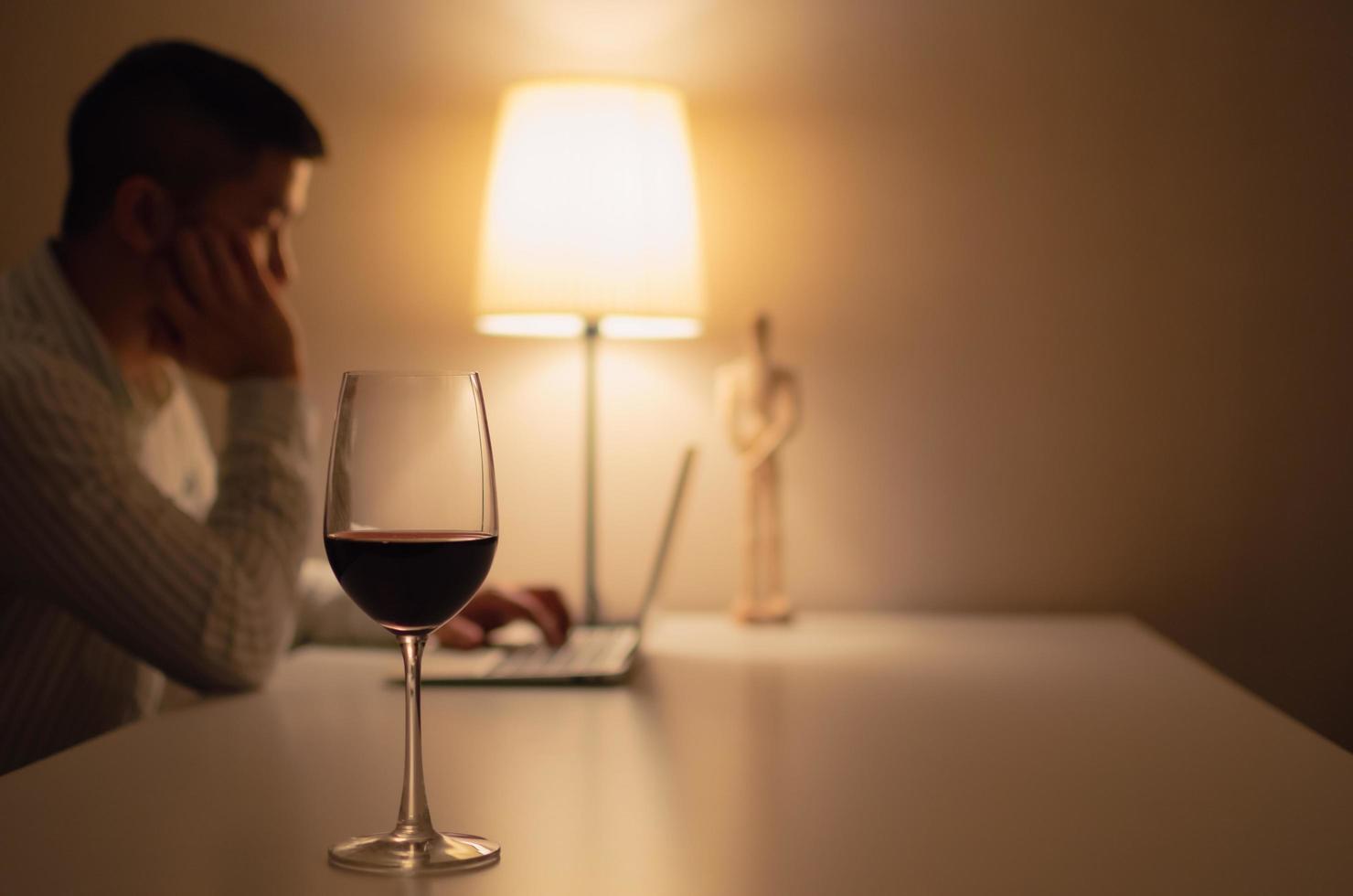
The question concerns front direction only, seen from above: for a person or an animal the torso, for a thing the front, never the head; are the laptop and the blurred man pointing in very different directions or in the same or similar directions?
very different directions

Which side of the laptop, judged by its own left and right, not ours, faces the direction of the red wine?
left

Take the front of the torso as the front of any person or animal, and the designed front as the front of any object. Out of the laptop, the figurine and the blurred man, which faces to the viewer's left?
the laptop

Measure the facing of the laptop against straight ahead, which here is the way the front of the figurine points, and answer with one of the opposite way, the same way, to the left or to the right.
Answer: to the right

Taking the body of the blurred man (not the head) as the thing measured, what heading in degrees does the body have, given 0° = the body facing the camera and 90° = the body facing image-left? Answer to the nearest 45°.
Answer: approximately 270°

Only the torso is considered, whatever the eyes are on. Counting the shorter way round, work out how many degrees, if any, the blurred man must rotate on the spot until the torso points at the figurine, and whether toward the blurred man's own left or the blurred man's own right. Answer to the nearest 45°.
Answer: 0° — they already face it

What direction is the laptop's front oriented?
to the viewer's left
